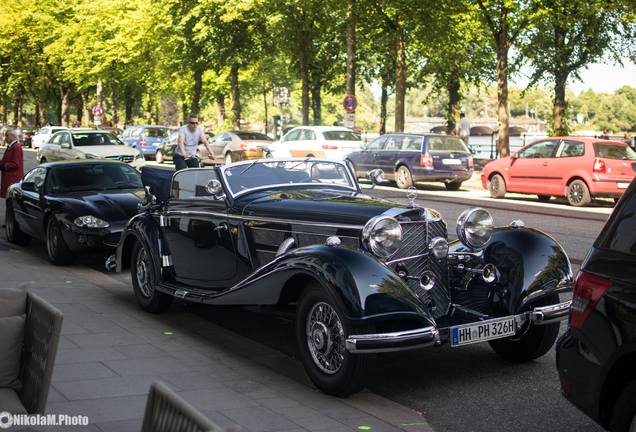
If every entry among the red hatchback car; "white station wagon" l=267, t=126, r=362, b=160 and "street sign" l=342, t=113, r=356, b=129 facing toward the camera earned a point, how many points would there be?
1

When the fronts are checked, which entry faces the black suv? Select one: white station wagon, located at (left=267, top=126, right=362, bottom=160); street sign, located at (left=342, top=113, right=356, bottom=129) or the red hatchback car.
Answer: the street sign

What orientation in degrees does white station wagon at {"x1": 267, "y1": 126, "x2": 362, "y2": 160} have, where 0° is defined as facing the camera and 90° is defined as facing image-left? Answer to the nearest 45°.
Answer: approximately 135°

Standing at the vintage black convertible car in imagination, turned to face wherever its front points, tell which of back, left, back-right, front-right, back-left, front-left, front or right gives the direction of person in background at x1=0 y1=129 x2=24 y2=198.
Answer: back

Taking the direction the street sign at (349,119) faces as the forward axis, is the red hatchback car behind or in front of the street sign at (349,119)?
in front

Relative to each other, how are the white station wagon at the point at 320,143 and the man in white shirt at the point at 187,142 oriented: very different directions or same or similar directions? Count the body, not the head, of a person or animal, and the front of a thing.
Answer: very different directions

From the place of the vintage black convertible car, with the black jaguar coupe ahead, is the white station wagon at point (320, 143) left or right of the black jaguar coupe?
right

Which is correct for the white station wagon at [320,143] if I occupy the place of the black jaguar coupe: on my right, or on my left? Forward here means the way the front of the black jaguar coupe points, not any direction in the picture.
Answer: on my left

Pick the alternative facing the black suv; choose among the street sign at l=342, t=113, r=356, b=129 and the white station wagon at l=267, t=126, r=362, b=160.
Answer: the street sign

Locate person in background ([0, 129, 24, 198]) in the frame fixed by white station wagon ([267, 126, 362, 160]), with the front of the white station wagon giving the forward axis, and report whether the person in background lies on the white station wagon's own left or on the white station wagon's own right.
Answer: on the white station wagon's own left

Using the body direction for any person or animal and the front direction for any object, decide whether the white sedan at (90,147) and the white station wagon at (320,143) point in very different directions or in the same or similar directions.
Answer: very different directions

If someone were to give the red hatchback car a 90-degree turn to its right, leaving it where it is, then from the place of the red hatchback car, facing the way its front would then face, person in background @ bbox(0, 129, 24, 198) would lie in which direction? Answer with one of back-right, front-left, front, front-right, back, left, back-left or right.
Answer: back
